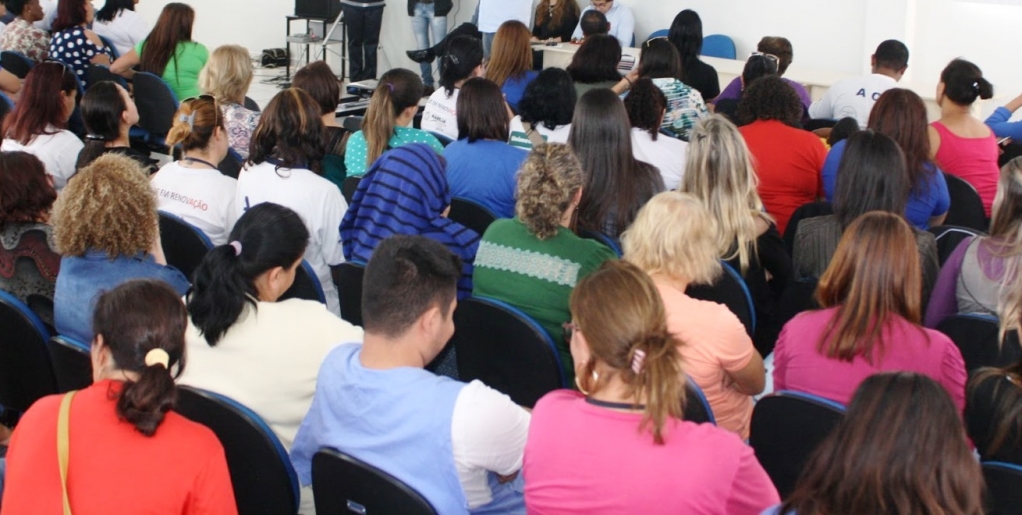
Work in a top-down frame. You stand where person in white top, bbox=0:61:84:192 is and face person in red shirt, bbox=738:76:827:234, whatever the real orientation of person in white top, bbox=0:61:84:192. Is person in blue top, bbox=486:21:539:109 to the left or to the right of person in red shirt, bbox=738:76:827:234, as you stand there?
left

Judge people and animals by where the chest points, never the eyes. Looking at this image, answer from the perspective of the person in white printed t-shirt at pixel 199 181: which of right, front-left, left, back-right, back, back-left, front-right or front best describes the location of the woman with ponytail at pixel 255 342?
back-right

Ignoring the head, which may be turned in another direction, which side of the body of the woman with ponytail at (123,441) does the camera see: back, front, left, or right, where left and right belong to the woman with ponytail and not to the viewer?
back

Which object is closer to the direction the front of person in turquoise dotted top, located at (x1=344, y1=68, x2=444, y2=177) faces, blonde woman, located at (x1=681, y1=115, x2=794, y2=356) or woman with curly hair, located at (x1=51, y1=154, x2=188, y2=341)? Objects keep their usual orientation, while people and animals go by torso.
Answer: the blonde woman

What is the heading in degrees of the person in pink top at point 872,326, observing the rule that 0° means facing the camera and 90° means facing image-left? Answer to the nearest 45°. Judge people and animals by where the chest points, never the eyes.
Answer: approximately 180°

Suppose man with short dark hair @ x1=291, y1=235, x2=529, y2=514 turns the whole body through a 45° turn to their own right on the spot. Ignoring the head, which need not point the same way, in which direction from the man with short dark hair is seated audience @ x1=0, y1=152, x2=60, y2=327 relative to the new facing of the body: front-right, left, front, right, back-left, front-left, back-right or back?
back-left

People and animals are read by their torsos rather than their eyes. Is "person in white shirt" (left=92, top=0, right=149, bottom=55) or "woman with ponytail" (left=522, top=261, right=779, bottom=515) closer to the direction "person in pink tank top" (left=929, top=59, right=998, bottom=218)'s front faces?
the person in white shirt

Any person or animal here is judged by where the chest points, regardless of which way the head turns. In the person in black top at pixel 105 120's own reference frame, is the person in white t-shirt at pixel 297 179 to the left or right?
on their right

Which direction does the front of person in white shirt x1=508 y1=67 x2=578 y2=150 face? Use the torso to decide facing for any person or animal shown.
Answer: away from the camera

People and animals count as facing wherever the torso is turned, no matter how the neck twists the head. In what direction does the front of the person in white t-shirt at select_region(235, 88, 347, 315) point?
away from the camera

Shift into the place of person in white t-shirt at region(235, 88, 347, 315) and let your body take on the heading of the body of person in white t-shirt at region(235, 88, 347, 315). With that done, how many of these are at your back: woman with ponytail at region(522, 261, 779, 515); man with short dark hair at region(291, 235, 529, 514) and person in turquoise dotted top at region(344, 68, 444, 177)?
2

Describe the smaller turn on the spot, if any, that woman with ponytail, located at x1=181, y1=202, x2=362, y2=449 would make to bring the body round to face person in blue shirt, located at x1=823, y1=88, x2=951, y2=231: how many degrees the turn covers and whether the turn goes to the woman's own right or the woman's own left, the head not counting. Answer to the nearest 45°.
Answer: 0° — they already face them

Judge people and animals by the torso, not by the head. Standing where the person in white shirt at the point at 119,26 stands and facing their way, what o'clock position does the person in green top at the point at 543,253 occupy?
the person in green top at the point at 543,253 is roughly at 4 o'clock from the person in white shirt at the point at 119,26.
